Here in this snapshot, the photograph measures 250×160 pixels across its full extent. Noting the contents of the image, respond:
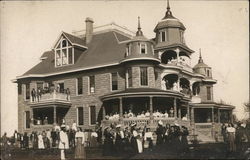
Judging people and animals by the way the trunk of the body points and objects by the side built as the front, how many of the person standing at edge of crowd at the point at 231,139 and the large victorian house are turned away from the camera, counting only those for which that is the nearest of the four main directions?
0

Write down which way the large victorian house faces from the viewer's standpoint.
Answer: facing the viewer and to the right of the viewer

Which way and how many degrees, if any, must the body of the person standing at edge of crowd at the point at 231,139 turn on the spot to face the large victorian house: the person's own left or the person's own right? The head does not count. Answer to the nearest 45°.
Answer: approximately 135° to the person's own right

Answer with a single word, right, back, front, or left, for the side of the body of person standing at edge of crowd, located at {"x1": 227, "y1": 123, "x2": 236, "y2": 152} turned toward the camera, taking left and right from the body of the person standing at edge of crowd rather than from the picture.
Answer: front

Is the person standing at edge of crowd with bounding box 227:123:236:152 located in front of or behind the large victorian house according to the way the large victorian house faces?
in front
